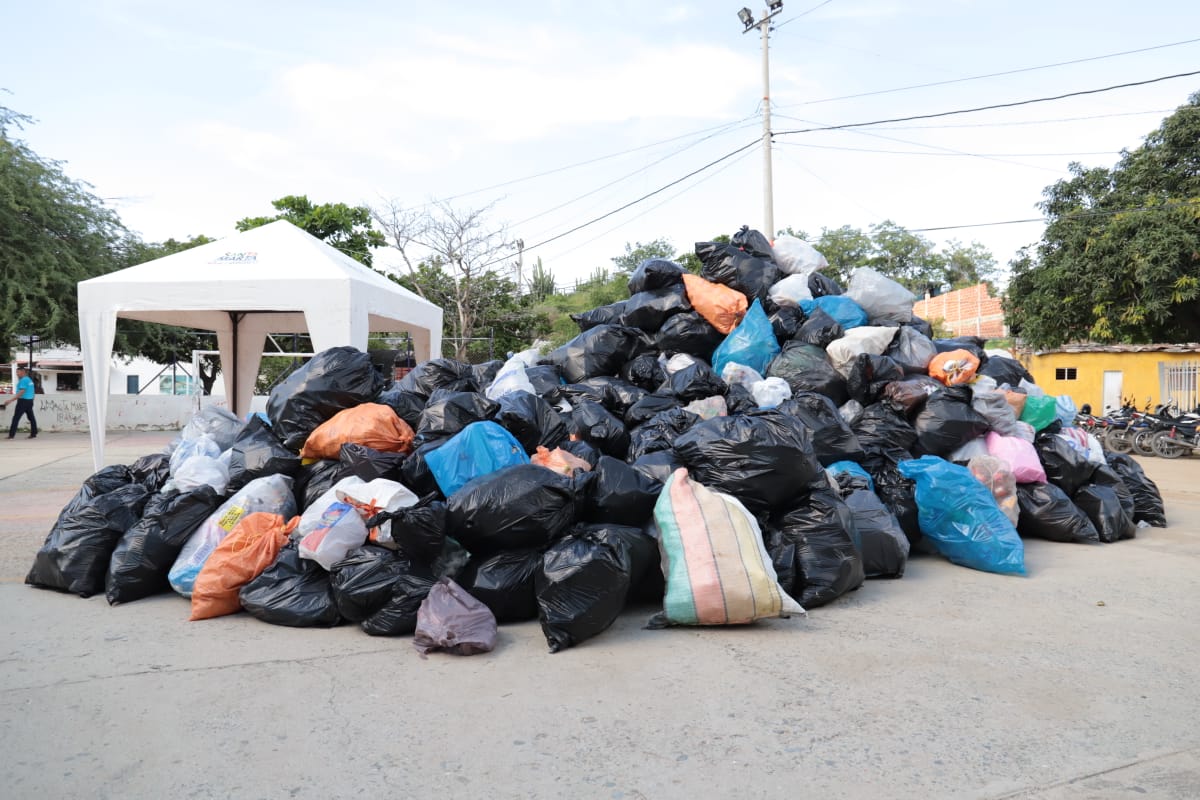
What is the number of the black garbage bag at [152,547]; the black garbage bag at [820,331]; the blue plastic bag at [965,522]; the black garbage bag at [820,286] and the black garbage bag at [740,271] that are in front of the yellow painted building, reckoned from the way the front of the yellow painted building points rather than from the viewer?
5

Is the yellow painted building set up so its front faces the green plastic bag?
yes

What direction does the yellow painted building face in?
toward the camera

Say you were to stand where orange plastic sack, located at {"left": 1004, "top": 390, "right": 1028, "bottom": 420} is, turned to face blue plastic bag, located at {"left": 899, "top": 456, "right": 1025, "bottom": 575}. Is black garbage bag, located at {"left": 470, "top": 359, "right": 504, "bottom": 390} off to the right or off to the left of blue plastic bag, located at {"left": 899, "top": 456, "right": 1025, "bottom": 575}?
right

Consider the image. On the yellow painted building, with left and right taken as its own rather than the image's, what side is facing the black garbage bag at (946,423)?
front

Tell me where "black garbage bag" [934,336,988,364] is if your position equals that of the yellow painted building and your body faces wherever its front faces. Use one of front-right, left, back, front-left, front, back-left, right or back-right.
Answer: front

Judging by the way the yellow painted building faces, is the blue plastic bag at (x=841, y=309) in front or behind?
in front

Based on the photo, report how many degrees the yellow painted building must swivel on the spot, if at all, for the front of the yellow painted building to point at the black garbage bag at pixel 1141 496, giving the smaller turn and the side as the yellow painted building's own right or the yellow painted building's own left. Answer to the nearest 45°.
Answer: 0° — it already faces it

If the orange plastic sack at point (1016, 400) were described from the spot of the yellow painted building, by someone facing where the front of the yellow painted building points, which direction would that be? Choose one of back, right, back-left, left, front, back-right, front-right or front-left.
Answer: front

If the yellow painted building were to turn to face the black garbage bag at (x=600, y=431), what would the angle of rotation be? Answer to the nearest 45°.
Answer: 0° — it already faces it

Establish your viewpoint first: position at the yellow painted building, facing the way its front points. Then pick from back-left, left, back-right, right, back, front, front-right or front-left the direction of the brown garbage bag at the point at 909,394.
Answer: front

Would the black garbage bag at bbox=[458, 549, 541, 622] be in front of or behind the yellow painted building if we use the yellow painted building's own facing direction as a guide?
in front

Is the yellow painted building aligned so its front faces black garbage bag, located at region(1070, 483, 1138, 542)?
yes

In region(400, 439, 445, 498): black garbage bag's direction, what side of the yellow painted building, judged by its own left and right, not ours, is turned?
front

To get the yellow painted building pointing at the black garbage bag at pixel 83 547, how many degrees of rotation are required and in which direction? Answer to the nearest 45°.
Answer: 0° — it already faces it

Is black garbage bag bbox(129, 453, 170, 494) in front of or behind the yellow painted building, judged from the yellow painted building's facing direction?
in front

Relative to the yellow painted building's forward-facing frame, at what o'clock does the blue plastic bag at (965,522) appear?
The blue plastic bag is roughly at 12 o'clock from the yellow painted building.

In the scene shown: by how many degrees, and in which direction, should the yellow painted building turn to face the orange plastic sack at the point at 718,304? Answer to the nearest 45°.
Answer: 0° — it already faces it

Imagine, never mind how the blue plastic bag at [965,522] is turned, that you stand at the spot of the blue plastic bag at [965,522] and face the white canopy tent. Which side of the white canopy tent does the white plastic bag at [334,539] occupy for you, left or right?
left
